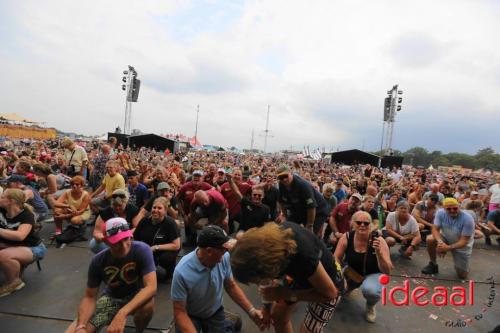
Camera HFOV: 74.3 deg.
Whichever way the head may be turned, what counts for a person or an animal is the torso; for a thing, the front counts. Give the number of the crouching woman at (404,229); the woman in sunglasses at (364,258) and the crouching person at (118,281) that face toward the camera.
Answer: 3

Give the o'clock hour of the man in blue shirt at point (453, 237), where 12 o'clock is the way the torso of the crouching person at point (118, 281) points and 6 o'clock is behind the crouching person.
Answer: The man in blue shirt is roughly at 9 o'clock from the crouching person.

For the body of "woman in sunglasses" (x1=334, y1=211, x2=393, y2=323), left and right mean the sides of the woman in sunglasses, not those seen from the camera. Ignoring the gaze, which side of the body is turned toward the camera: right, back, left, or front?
front

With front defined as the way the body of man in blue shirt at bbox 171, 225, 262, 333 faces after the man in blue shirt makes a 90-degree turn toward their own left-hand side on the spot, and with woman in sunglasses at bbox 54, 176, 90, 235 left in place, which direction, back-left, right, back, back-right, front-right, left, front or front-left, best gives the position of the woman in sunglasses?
left

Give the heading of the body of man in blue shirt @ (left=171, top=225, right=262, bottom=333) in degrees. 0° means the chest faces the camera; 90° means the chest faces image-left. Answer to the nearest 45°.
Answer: approximately 315°

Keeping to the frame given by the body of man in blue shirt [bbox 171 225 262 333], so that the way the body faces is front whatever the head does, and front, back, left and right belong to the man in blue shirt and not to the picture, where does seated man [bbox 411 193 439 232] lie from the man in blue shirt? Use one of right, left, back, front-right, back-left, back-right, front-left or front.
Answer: left

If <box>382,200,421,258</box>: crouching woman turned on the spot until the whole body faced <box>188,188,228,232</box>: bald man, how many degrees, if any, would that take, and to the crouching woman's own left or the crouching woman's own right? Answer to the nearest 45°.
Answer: approximately 45° to the crouching woman's own right

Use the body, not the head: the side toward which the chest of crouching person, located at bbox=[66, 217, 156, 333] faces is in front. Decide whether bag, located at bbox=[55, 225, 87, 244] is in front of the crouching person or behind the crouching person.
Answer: behind

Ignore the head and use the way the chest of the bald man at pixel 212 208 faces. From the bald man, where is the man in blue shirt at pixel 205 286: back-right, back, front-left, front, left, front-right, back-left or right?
front-left

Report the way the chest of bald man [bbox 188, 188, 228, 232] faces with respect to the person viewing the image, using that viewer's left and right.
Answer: facing the viewer and to the left of the viewer

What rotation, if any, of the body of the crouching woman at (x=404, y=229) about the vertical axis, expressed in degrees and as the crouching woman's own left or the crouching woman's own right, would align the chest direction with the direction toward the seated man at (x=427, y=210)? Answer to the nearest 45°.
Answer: approximately 180°

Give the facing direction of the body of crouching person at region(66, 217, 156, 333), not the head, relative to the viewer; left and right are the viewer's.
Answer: facing the viewer

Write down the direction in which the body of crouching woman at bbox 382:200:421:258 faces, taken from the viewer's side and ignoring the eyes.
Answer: toward the camera

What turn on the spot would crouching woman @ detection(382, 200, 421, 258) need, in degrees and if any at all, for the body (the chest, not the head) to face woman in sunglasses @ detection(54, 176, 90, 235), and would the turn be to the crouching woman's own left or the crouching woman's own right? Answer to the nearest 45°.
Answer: approximately 45° to the crouching woman's own right
